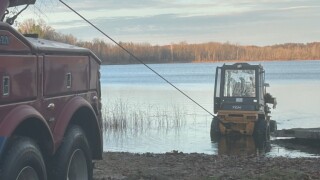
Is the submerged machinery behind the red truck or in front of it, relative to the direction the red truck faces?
behind

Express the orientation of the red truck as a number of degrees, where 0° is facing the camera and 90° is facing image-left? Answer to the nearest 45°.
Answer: approximately 45°
